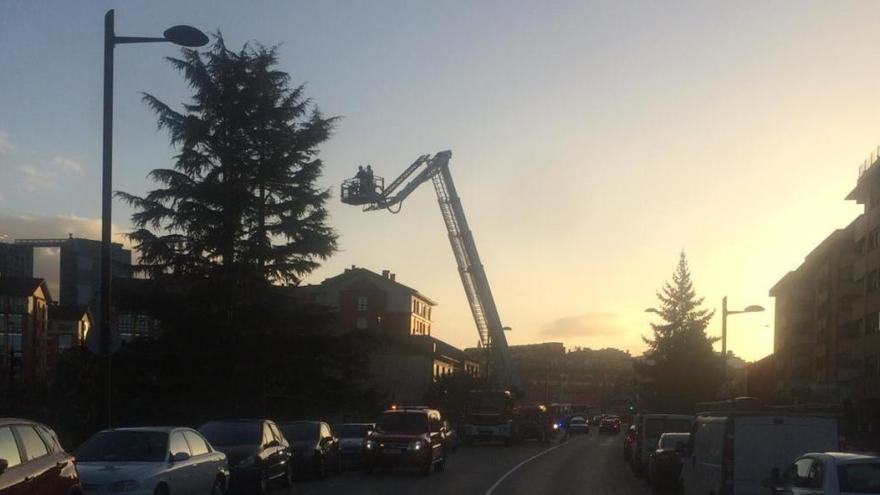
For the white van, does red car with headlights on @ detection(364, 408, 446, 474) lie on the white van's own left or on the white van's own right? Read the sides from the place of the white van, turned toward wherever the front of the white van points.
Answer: on the white van's own left

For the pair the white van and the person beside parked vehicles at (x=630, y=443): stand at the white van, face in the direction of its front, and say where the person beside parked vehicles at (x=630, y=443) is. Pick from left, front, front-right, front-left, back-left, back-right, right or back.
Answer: front-left

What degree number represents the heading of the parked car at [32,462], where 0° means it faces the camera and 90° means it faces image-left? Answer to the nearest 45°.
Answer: approximately 45°

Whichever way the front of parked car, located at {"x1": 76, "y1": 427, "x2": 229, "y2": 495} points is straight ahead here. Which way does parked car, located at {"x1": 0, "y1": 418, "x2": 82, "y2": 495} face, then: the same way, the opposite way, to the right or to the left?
the same way

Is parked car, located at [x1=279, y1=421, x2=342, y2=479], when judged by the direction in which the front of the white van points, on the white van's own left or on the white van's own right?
on the white van's own left

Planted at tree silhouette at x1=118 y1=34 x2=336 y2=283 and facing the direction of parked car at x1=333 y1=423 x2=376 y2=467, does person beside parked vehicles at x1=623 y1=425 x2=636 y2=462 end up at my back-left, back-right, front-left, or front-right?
front-left

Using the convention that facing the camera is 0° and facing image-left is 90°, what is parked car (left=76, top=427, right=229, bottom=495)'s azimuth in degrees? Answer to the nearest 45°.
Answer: approximately 45°

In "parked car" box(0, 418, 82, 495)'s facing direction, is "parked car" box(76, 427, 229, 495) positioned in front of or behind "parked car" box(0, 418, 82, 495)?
behind

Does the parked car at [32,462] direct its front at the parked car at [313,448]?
no

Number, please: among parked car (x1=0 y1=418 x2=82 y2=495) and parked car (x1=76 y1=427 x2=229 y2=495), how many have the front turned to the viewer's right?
0

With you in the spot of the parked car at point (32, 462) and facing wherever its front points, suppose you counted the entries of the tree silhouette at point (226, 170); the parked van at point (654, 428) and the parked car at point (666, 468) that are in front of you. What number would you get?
0

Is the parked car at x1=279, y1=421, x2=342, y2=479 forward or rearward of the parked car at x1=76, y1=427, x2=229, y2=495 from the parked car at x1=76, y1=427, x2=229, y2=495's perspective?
rearward

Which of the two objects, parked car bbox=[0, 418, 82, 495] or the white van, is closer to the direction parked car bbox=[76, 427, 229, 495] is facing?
the parked car
